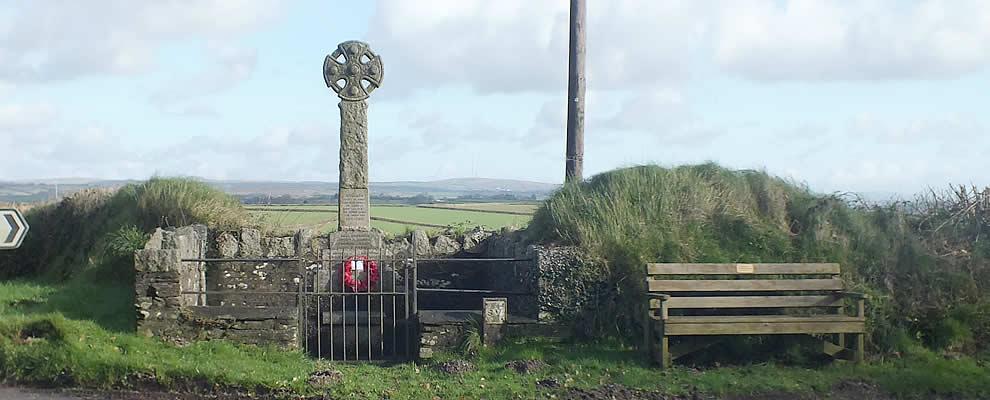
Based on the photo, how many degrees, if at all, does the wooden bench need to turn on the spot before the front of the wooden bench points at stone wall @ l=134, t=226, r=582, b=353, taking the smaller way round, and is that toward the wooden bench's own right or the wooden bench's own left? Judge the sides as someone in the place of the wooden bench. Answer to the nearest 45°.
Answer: approximately 90° to the wooden bench's own right

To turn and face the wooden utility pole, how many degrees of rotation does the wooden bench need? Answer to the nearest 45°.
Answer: approximately 135° to its right

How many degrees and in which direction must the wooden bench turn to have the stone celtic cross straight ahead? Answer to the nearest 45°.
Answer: approximately 135° to its right

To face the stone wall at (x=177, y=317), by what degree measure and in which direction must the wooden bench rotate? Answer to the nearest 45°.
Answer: approximately 90° to its right

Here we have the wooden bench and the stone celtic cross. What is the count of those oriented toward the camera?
2

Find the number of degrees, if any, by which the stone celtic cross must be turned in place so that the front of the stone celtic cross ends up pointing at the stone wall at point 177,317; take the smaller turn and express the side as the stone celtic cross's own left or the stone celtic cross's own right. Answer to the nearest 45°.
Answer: approximately 45° to the stone celtic cross's own right

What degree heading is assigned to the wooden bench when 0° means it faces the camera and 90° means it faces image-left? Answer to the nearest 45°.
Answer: approximately 0°

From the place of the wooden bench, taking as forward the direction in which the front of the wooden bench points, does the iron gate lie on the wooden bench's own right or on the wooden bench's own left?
on the wooden bench's own right

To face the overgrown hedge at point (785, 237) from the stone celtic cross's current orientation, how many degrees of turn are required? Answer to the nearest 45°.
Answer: approximately 45° to its left
